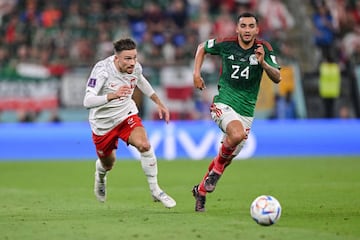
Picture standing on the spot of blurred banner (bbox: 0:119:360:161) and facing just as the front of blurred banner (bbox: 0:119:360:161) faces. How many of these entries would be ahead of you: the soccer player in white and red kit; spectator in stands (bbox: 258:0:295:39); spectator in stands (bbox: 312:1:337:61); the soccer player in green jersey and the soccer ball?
3

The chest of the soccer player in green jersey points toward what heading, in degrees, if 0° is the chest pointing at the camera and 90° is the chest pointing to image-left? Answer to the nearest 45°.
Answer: approximately 0°

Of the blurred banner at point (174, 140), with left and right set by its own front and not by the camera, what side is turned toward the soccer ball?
front

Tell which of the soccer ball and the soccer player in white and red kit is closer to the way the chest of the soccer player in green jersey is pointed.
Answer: the soccer ball

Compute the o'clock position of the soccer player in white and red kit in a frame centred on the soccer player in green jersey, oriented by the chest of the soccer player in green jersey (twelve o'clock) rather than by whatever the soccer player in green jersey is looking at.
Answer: The soccer player in white and red kit is roughly at 3 o'clock from the soccer player in green jersey.

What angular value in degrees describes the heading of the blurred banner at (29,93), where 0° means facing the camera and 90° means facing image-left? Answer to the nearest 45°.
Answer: approximately 0°

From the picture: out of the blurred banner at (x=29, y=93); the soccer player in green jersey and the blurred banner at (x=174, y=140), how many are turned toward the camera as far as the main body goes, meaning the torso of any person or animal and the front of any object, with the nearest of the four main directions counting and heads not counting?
3

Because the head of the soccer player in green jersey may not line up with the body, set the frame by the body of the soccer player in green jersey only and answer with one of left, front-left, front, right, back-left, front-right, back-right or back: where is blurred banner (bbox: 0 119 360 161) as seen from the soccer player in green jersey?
back

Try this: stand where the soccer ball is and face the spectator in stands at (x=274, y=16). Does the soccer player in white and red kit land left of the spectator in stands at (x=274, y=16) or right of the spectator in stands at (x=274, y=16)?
left

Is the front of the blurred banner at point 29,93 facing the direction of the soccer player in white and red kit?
yes

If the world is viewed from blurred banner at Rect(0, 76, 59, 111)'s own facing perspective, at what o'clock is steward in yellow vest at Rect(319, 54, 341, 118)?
The steward in yellow vest is roughly at 9 o'clock from the blurred banner.

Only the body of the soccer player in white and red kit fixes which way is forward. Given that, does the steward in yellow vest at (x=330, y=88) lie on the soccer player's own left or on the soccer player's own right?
on the soccer player's own left

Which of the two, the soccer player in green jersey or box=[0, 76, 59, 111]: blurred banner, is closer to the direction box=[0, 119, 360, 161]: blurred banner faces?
the soccer player in green jersey

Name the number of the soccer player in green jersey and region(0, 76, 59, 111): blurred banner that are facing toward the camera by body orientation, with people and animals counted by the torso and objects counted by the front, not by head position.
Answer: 2

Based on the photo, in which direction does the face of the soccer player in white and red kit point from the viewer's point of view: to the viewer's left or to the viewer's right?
to the viewer's right
